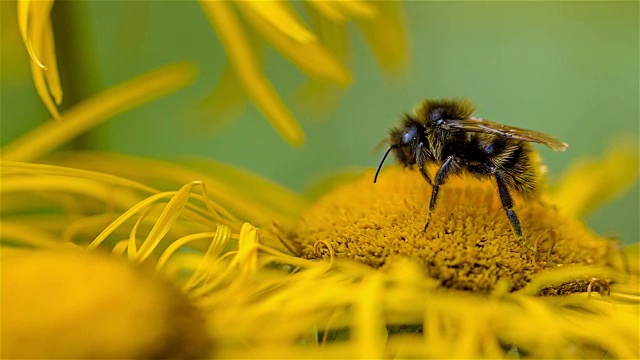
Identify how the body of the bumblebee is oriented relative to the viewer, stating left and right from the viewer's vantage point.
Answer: facing to the left of the viewer
